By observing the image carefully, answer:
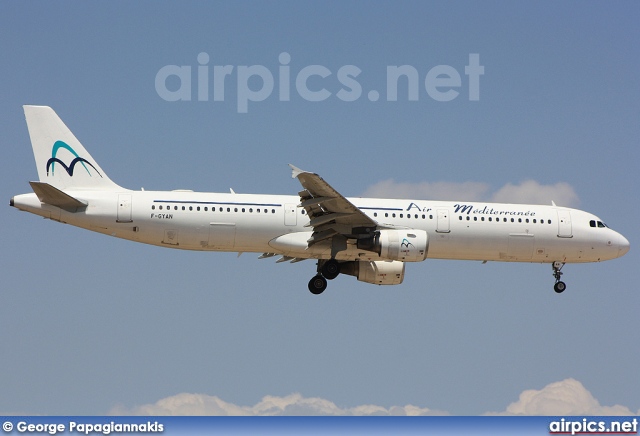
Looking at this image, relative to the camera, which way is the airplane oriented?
to the viewer's right
